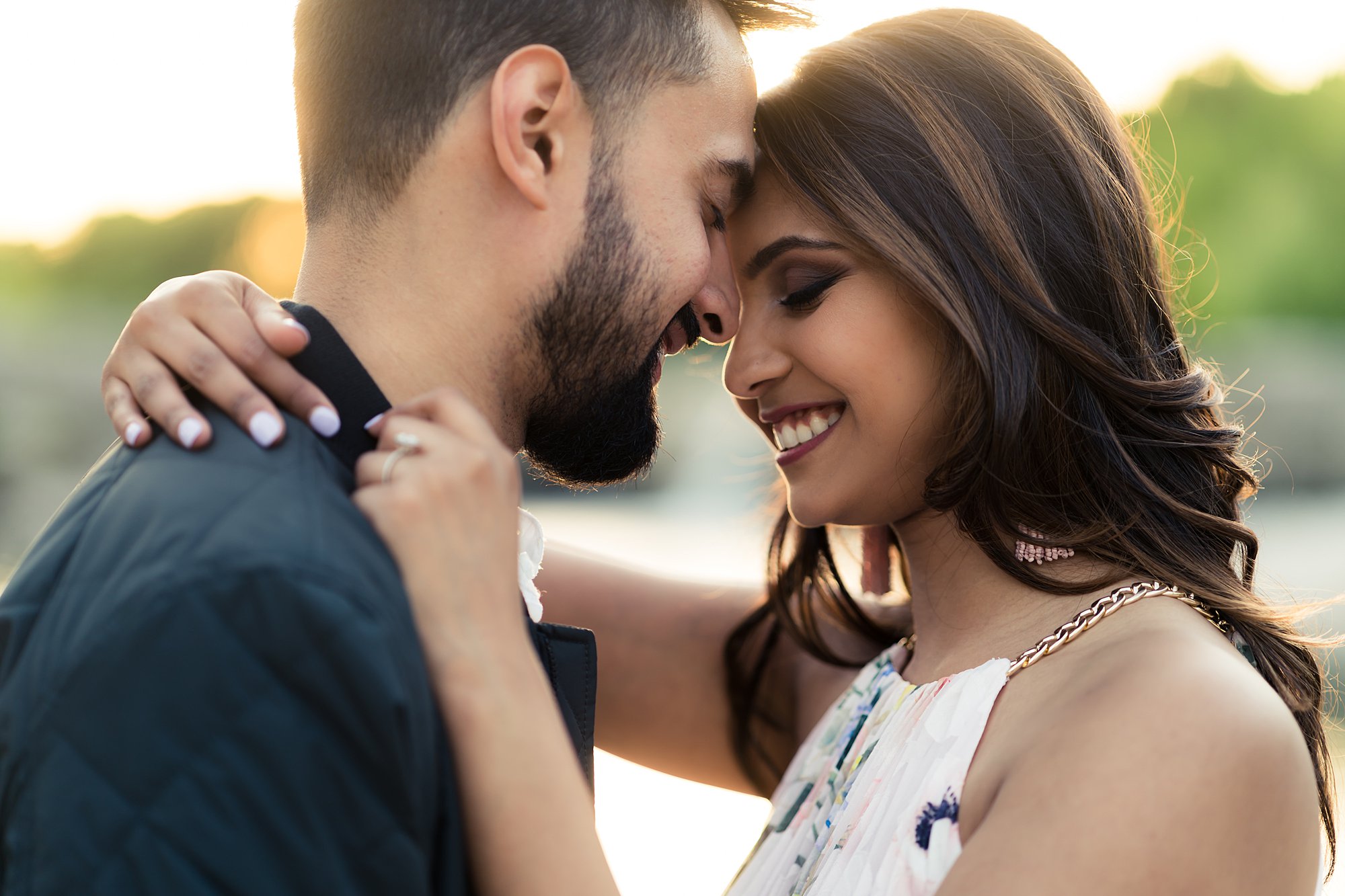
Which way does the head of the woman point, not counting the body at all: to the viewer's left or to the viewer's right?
to the viewer's left

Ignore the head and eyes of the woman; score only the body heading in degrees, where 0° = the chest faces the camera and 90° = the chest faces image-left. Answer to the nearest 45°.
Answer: approximately 45°

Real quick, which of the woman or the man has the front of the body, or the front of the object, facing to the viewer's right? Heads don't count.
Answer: the man

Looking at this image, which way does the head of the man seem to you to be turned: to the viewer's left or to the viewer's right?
to the viewer's right

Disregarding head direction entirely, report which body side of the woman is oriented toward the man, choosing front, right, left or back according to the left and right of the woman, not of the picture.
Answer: front

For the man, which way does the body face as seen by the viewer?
to the viewer's right

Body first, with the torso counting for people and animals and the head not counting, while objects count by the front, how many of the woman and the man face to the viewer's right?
1
